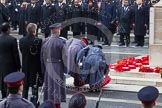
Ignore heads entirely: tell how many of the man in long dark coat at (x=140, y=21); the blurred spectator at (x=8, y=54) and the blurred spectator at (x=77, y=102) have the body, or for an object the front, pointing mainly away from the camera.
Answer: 2

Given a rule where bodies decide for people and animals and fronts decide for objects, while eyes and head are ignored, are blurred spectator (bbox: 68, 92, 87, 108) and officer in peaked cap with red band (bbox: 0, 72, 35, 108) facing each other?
no

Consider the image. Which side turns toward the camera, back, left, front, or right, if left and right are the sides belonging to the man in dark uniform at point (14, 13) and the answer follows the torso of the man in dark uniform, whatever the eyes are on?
front

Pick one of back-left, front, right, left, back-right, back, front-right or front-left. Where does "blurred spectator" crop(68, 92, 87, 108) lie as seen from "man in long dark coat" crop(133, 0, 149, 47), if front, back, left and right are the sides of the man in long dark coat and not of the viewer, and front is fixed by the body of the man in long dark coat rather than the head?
front

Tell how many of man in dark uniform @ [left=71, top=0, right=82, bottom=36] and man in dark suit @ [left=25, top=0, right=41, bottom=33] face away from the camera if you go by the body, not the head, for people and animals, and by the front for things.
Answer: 0

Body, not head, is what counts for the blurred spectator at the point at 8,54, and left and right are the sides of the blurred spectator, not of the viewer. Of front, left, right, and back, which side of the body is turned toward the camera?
back

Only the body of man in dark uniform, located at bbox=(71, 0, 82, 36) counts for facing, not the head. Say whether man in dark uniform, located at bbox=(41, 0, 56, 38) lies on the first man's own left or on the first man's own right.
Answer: on the first man's own right

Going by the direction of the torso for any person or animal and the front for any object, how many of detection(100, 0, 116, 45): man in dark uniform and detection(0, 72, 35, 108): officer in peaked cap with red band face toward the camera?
1

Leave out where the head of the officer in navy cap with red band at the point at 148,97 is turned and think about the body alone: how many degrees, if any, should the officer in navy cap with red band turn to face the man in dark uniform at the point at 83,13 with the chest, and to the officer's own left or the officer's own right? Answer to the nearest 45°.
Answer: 0° — they already face them

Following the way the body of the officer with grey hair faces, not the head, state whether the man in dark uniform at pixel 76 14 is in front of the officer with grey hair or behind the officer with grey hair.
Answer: in front

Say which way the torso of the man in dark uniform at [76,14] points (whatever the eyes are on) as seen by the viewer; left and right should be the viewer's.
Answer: facing the viewer

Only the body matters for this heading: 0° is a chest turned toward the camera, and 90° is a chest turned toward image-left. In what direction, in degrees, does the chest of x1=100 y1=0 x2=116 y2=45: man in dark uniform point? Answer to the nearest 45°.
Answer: approximately 0°

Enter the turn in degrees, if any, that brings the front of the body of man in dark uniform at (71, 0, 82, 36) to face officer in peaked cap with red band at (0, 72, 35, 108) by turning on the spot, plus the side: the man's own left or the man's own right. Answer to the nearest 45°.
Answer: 0° — they already face them

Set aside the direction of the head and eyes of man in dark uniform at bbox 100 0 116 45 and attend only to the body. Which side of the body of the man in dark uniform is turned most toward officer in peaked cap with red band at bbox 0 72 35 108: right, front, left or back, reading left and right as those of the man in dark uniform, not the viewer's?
front

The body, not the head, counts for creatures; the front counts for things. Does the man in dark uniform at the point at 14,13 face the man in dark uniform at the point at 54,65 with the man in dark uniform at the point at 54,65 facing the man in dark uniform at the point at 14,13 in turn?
no

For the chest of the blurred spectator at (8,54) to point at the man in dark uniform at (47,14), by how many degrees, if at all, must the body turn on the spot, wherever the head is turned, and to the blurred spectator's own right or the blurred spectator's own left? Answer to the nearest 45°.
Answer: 0° — they already face them

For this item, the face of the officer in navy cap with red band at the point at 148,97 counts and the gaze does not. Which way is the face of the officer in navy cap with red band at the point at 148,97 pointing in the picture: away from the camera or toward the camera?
away from the camera

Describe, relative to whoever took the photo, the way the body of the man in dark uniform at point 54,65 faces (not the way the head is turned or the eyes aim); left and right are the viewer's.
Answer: facing away from the viewer and to the right of the viewer

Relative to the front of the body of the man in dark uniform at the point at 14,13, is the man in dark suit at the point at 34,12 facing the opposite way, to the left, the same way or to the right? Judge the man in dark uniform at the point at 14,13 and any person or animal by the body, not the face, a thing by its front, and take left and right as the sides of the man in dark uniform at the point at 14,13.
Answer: the same way

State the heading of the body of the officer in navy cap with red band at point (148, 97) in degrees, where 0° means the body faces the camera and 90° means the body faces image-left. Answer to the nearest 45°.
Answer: approximately 180°

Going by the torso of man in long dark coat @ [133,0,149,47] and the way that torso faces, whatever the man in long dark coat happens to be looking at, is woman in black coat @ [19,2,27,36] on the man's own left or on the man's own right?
on the man's own right

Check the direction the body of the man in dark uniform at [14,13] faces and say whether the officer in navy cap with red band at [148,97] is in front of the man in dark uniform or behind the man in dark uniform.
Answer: in front

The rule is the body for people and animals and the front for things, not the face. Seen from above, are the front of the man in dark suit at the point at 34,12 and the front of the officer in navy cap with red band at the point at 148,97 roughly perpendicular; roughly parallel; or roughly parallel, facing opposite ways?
roughly parallel, facing opposite ways
